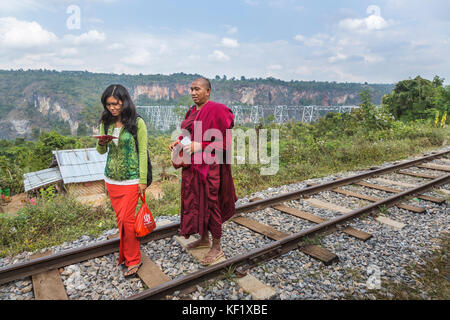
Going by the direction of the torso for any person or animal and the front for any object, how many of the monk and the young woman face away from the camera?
0

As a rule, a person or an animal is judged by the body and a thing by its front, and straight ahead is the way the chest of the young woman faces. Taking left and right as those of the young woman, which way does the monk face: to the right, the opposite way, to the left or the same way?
the same way

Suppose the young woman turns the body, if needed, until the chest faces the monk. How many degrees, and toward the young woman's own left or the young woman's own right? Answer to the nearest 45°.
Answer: approximately 135° to the young woman's own left

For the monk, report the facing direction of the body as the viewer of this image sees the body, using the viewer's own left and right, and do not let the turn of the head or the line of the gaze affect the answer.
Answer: facing the viewer and to the left of the viewer
